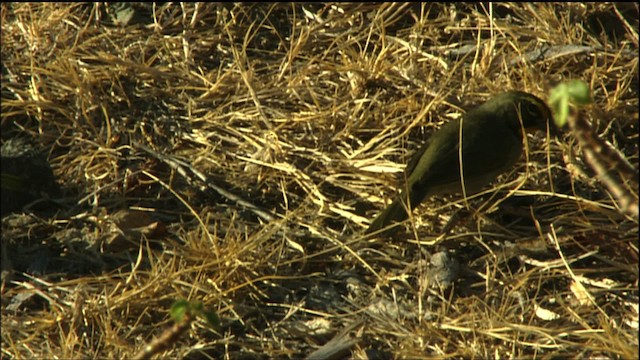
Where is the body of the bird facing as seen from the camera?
to the viewer's right
